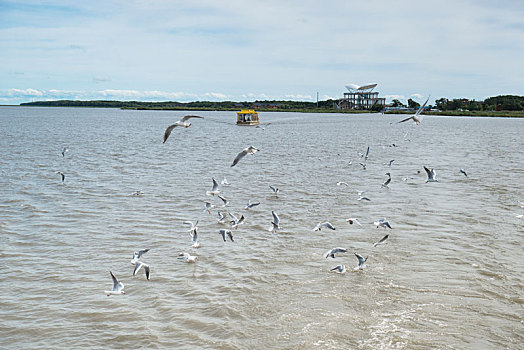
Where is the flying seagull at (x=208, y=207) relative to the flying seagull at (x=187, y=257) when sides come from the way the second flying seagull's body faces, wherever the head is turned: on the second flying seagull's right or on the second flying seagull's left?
on the second flying seagull's left

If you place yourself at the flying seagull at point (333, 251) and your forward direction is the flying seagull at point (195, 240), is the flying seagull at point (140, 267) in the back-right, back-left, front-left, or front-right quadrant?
front-left

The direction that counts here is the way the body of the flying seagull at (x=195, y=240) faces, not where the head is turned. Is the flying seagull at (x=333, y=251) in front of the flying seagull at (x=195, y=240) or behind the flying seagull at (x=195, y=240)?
in front

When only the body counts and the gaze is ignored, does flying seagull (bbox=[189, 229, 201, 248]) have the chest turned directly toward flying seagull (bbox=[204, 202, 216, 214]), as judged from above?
no

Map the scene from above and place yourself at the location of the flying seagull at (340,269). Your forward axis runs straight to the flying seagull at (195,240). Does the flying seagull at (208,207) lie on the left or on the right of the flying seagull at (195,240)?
right
